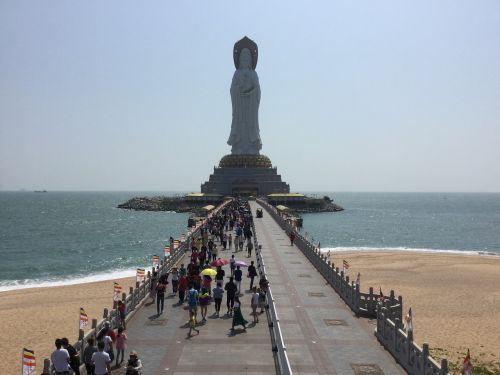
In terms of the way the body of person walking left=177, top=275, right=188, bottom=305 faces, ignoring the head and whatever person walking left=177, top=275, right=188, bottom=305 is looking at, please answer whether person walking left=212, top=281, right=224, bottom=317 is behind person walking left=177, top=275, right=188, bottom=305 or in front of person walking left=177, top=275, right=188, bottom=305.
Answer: behind

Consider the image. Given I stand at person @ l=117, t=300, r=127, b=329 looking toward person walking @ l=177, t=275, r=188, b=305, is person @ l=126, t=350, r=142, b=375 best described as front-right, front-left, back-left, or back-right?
back-right

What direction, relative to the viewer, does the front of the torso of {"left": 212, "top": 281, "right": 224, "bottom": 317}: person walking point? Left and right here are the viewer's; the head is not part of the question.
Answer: facing away from the viewer

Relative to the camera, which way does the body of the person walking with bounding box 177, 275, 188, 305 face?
away from the camera

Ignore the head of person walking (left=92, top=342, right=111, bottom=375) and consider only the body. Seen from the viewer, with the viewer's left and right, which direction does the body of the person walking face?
facing away from the viewer

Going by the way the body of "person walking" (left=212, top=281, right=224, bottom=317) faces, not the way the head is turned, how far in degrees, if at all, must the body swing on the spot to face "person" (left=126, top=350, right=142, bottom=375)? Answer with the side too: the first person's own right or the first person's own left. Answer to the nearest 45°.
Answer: approximately 180°

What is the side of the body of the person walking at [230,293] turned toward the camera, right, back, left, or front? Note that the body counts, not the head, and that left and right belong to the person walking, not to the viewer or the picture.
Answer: back

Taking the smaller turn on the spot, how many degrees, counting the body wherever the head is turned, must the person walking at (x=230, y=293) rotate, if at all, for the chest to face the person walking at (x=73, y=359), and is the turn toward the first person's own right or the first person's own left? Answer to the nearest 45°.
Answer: approximately 135° to the first person's own left

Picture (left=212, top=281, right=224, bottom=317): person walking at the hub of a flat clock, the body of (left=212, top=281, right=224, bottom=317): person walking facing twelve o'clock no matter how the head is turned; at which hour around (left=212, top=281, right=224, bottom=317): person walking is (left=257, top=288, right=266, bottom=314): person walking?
(left=257, top=288, right=266, bottom=314): person walking is roughly at 3 o'clock from (left=212, top=281, right=224, bottom=317): person walking.
